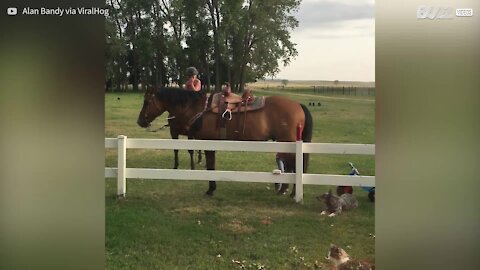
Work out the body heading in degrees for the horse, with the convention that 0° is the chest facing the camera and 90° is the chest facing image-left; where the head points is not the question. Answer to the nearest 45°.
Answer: approximately 90°
